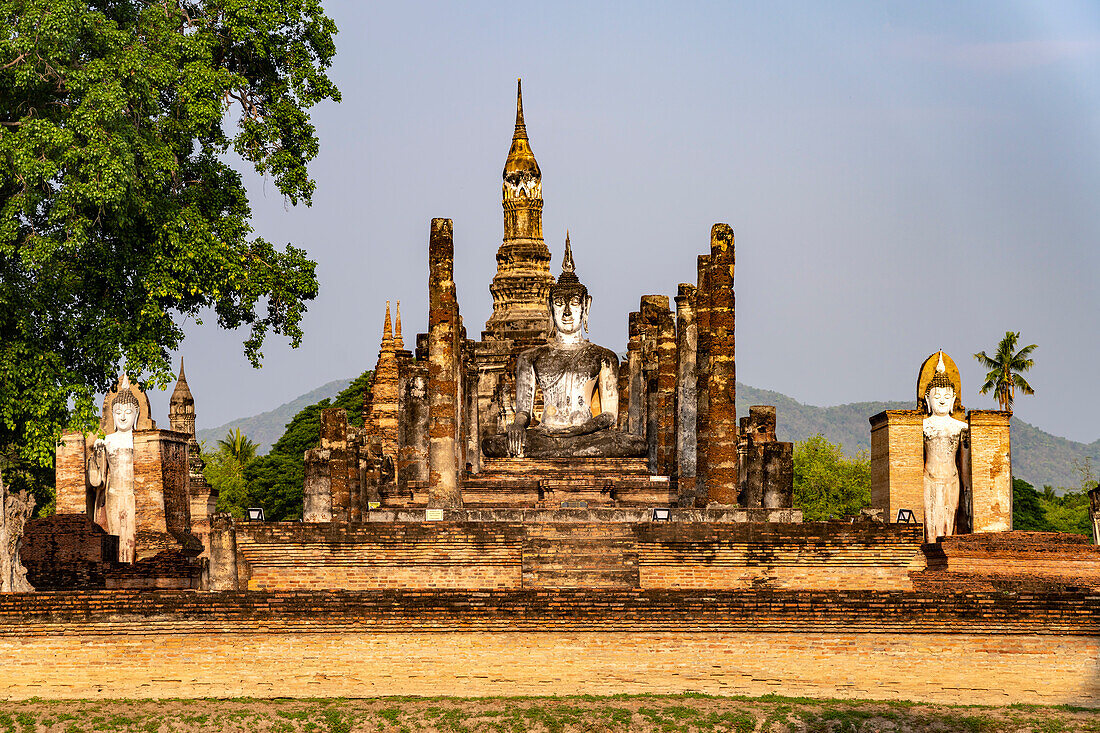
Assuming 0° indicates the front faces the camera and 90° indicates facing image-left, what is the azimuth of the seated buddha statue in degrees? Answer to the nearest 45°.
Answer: approximately 0°

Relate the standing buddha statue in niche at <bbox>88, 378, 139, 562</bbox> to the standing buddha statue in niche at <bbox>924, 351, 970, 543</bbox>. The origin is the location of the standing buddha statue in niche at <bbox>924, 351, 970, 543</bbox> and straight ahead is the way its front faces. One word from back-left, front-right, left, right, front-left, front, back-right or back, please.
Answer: right

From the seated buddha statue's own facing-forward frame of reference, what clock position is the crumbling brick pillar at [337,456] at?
The crumbling brick pillar is roughly at 2 o'clock from the seated buddha statue.

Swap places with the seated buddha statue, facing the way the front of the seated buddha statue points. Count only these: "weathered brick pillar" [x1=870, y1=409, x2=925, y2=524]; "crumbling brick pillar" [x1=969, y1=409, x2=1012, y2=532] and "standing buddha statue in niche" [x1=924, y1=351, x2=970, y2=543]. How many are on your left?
3

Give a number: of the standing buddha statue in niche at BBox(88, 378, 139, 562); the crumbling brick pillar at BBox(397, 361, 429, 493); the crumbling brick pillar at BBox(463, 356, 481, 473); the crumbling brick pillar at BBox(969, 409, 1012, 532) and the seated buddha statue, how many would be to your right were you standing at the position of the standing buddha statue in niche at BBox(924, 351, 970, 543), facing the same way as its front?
4

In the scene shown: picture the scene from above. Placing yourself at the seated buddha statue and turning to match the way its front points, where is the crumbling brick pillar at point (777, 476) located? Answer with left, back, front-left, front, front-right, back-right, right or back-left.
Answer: front-left

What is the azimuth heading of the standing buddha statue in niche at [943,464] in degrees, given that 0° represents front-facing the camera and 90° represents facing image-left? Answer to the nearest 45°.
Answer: approximately 0°

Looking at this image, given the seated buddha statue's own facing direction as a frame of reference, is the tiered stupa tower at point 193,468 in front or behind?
behind

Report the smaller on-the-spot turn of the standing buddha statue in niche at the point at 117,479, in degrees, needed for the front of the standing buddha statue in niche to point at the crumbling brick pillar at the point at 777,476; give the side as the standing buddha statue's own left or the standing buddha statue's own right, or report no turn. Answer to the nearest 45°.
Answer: approximately 45° to the standing buddha statue's own left

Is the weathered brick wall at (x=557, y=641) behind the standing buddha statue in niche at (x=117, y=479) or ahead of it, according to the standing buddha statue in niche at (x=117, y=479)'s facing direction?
ahead

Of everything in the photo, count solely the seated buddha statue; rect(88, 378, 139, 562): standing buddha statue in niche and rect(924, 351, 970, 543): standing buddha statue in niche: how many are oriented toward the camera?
3
